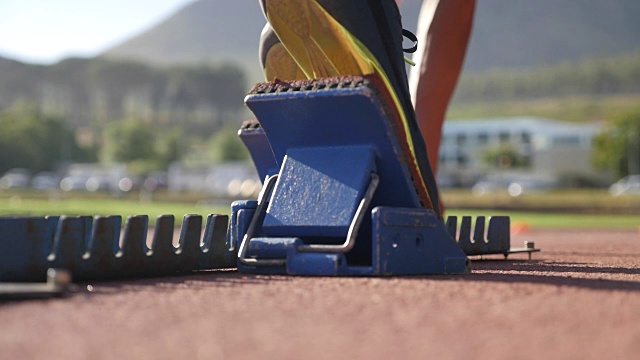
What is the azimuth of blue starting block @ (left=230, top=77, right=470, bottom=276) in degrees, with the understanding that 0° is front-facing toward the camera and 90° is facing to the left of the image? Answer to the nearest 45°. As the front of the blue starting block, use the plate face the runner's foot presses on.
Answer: approximately 225°
